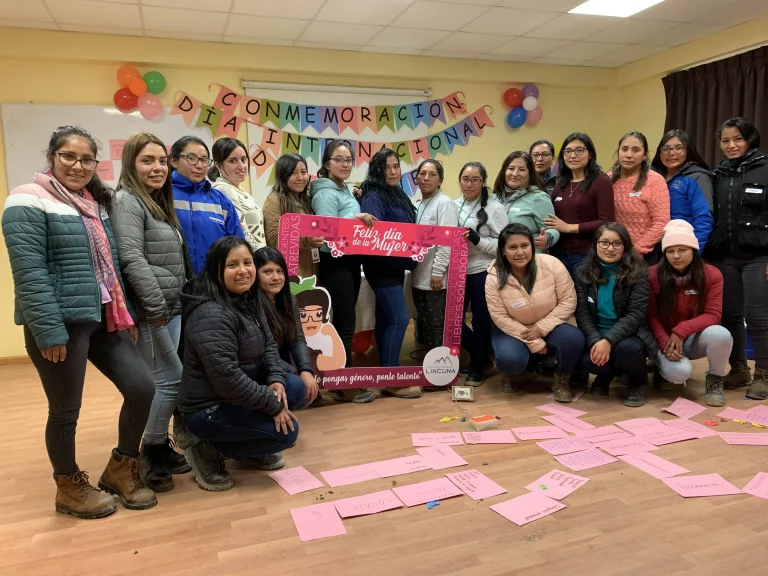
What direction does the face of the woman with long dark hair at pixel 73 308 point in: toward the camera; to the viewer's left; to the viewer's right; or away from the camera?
toward the camera

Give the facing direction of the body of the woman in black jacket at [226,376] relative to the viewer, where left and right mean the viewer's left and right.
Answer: facing the viewer and to the right of the viewer

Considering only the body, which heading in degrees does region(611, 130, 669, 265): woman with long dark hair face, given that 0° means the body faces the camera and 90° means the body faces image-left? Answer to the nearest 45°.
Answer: approximately 45°

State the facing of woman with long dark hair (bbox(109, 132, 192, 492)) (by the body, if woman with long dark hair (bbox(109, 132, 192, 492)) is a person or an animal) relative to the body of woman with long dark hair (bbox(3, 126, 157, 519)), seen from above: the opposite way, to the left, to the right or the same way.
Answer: the same way

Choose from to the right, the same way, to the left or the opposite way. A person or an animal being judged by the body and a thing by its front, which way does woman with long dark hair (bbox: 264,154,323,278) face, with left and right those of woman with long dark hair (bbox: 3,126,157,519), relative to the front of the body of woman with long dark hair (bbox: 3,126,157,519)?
the same way

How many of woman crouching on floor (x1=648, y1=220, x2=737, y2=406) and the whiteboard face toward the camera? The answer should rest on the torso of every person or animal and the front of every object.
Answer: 2

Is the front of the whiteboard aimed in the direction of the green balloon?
no

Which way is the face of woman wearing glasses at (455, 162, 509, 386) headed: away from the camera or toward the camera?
toward the camera

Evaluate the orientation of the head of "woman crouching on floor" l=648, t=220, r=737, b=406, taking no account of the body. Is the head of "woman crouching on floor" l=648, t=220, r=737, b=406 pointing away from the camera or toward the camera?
toward the camera

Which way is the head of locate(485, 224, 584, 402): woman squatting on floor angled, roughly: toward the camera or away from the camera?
toward the camera

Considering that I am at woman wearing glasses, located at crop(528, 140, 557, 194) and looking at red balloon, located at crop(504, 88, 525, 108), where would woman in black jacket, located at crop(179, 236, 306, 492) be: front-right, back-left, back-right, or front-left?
back-left

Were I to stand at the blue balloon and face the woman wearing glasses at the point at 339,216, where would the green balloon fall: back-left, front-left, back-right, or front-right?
front-right

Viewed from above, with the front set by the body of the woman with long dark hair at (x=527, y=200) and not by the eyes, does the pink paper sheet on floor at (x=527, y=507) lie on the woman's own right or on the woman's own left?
on the woman's own left

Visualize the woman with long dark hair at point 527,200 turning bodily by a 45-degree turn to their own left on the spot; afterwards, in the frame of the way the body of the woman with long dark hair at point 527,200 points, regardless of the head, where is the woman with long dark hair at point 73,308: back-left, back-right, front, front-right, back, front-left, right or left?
front-right

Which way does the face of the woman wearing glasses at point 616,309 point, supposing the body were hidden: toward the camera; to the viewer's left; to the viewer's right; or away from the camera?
toward the camera

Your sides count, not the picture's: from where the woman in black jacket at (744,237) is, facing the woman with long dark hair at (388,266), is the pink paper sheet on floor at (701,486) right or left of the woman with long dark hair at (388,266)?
left
